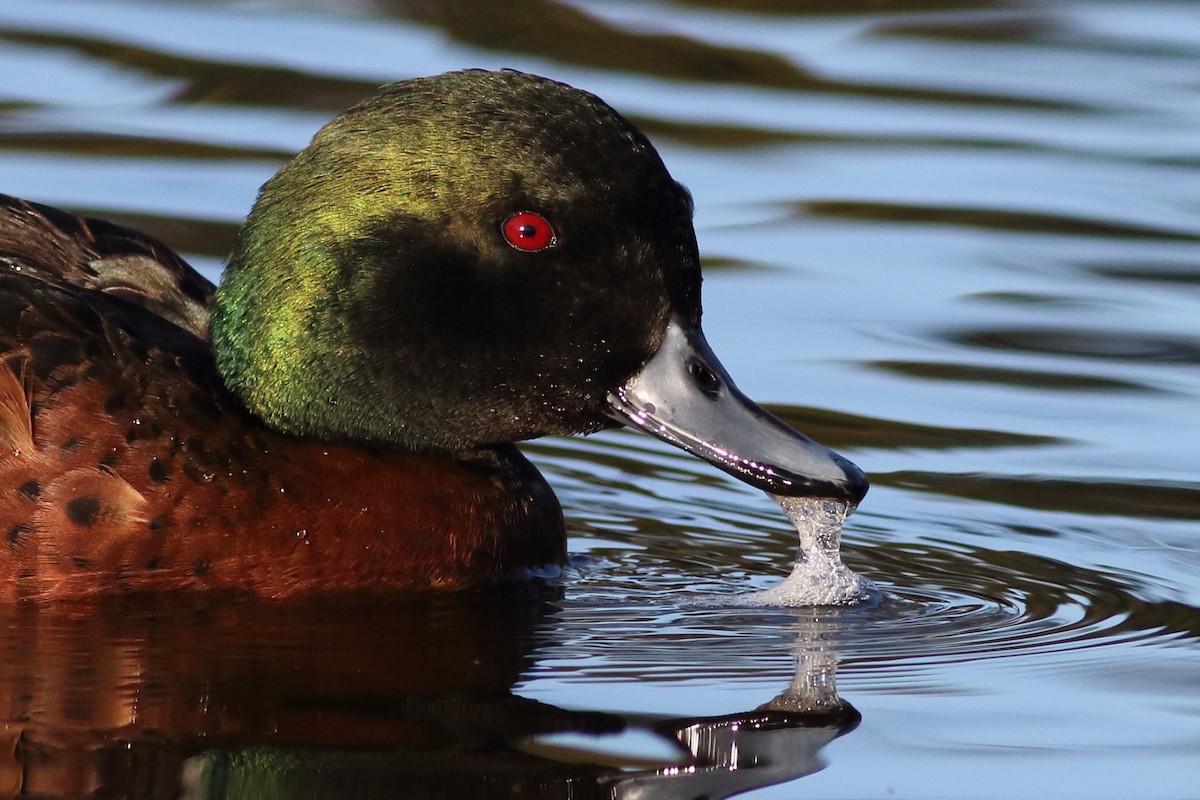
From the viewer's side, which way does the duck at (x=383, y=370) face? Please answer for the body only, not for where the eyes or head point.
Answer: to the viewer's right

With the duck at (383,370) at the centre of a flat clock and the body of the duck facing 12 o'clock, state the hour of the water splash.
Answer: The water splash is roughly at 12 o'clock from the duck.
